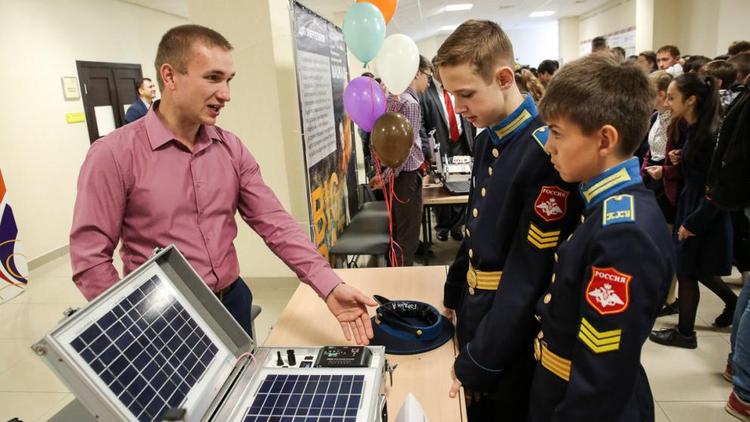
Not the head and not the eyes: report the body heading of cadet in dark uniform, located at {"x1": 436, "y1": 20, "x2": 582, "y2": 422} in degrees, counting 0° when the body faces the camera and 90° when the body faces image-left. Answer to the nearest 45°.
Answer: approximately 45°

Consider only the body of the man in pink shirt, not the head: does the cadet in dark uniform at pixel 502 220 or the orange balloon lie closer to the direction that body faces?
the cadet in dark uniform

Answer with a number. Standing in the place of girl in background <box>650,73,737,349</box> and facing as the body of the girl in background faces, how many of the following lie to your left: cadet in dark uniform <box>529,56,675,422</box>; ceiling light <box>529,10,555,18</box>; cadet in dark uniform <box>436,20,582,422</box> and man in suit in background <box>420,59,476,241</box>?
2

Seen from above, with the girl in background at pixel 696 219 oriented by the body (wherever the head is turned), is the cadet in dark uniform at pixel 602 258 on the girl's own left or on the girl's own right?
on the girl's own left

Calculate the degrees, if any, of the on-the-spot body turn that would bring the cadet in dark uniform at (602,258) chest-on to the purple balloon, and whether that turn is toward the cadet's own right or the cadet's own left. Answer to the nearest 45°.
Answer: approximately 45° to the cadet's own right

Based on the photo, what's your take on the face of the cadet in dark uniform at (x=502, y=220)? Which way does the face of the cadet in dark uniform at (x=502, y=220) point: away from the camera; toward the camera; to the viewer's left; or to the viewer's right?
to the viewer's left

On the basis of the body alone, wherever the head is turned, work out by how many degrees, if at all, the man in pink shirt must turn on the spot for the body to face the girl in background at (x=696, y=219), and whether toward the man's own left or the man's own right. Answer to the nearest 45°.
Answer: approximately 45° to the man's own left

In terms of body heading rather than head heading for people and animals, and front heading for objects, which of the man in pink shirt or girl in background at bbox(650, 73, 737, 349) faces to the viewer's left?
the girl in background

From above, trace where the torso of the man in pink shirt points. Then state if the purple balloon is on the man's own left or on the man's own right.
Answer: on the man's own left

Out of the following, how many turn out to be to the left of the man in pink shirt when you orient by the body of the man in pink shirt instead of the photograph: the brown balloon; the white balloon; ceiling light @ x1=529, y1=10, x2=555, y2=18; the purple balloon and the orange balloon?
5

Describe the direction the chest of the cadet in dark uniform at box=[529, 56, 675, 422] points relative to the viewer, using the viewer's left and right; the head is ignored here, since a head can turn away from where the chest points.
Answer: facing to the left of the viewer

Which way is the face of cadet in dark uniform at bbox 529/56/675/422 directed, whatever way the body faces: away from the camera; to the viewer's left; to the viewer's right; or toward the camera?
to the viewer's left

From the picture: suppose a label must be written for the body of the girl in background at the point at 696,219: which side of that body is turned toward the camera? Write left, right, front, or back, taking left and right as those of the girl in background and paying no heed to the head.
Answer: left

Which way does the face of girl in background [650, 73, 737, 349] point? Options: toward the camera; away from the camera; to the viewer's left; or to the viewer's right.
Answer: to the viewer's left

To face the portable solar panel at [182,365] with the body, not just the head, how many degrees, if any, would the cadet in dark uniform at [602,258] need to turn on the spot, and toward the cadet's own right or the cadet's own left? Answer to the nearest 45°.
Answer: approximately 45° to the cadet's own left

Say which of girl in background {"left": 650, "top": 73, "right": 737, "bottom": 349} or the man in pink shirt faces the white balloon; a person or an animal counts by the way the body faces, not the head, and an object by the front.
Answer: the girl in background
